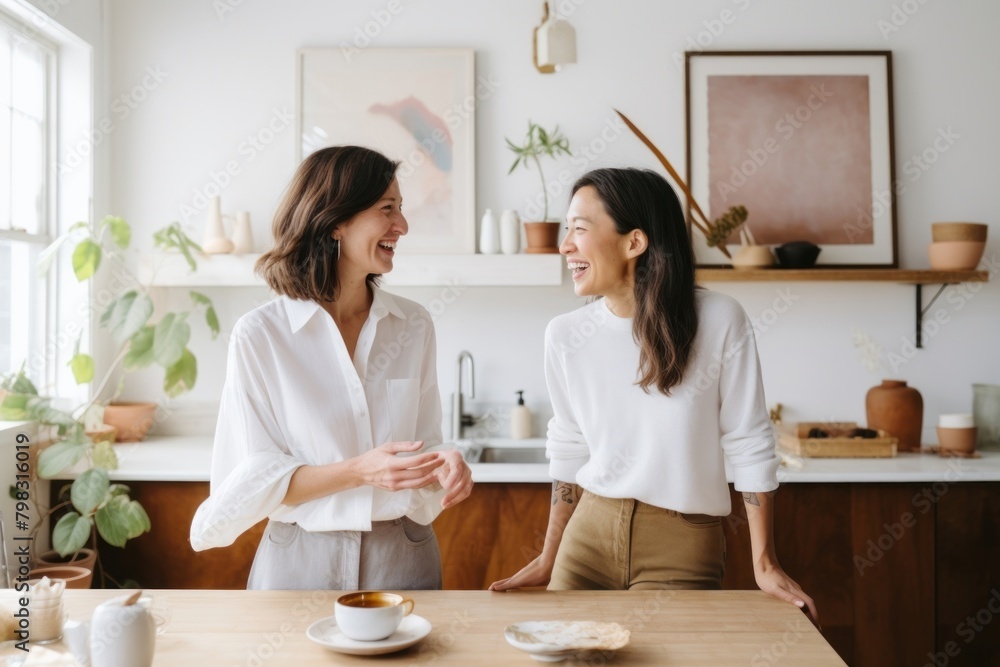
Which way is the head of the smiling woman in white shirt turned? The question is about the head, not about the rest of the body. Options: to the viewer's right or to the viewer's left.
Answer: to the viewer's right

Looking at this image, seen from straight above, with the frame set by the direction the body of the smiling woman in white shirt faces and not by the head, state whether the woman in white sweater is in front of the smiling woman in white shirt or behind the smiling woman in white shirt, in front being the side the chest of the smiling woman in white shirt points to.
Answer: in front

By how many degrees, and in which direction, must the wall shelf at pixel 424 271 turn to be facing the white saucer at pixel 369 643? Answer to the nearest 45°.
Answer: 0° — it already faces it

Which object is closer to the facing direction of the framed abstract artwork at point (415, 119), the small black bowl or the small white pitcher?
the small white pitcher

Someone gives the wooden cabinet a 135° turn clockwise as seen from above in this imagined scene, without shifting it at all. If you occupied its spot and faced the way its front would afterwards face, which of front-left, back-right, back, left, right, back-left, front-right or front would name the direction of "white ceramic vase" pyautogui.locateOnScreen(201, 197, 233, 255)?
front-left

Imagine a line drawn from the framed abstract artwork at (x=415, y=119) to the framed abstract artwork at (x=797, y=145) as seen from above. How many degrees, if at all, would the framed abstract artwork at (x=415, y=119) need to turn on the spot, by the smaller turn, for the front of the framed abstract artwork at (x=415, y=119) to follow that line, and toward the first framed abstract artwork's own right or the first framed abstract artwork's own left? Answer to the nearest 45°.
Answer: approximately 90° to the first framed abstract artwork's own left

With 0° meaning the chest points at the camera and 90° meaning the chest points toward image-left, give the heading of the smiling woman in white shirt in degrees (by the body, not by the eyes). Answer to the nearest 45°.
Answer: approximately 315°

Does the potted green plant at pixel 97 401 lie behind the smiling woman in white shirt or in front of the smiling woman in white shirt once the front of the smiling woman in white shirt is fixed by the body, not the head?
behind
